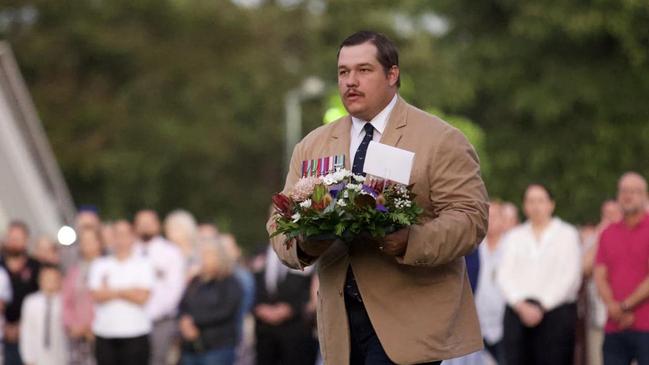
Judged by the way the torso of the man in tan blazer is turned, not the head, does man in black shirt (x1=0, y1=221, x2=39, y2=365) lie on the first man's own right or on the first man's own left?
on the first man's own right

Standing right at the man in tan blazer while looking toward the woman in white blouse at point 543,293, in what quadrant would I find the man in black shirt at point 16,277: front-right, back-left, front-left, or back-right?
front-left

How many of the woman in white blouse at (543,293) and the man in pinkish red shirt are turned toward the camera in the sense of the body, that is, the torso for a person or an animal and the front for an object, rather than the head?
2

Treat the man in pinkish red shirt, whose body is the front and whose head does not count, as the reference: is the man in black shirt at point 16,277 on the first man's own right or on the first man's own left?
on the first man's own right

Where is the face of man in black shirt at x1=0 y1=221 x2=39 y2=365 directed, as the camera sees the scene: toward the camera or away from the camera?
toward the camera

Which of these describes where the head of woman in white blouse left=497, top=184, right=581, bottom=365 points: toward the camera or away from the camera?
toward the camera

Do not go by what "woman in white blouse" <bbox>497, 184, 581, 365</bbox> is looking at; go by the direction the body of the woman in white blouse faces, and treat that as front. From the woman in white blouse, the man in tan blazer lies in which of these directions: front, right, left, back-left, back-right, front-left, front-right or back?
front

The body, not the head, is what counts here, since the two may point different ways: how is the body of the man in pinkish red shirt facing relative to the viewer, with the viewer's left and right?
facing the viewer

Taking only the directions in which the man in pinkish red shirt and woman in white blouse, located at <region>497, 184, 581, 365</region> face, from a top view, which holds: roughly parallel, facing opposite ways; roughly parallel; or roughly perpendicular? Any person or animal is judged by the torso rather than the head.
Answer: roughly parallel

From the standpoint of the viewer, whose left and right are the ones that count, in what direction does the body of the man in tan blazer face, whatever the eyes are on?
facing the viewer and to the left of the viewer

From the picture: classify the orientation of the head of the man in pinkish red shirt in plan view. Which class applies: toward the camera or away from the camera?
toward the camera

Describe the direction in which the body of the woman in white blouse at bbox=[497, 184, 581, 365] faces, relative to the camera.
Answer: toward the camera
